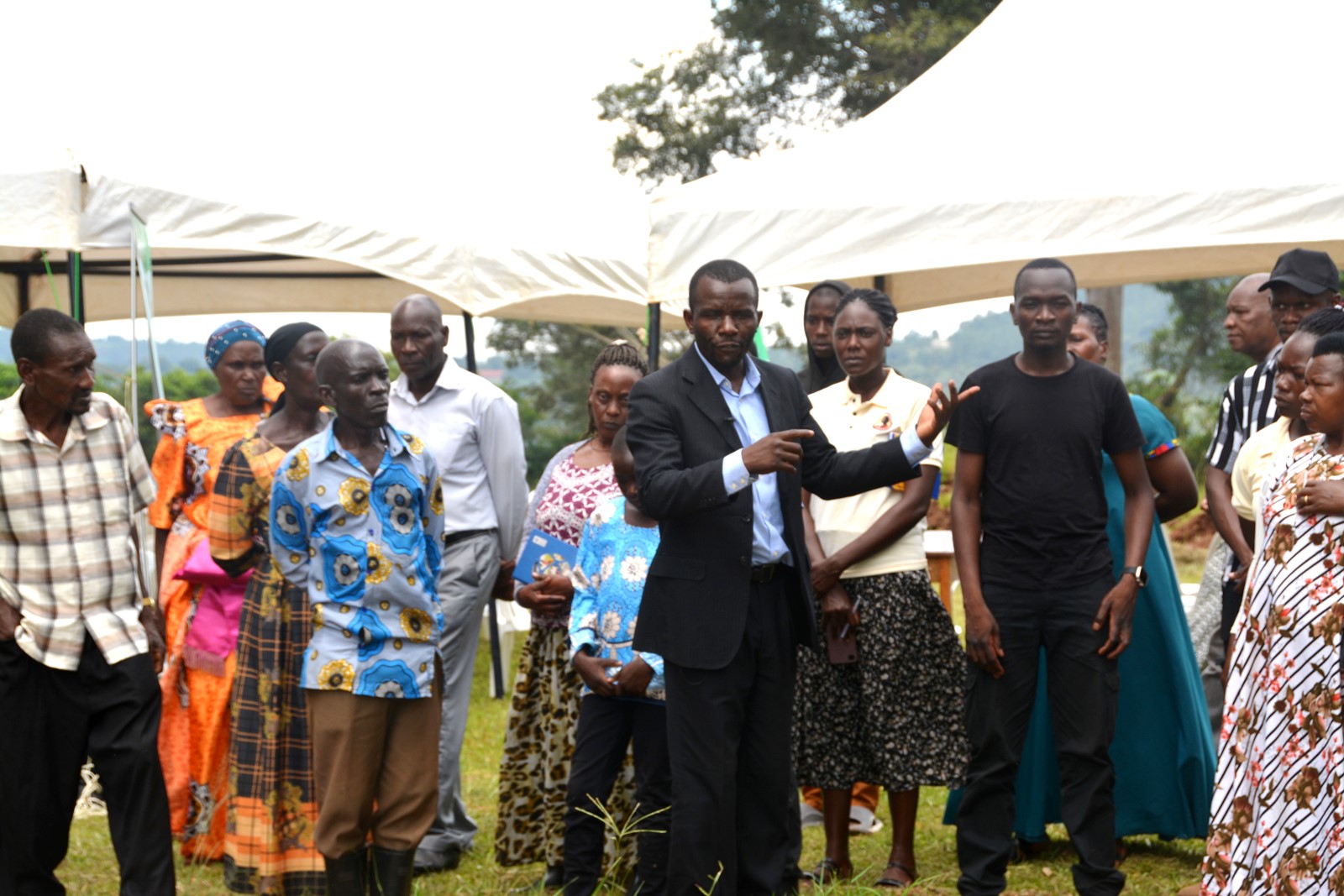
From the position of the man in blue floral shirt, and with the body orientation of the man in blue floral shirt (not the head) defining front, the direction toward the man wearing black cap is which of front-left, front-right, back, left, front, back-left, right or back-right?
front-left

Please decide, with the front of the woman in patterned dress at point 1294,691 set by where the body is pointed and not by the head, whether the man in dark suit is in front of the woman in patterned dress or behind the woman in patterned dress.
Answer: in front

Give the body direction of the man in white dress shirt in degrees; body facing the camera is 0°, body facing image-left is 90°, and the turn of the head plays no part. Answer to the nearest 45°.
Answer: approximately 45°

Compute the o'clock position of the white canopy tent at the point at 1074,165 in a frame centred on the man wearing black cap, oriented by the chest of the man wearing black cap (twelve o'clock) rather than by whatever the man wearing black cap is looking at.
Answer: The white canopy tent is roughly at 3 o'clock from the man wearing black cap.

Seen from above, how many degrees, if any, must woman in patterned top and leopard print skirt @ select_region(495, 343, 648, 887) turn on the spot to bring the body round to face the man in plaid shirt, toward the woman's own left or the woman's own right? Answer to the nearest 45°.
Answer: approximately 45° to the woman's own right

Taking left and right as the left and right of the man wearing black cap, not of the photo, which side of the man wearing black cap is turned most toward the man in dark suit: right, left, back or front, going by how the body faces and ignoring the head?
front

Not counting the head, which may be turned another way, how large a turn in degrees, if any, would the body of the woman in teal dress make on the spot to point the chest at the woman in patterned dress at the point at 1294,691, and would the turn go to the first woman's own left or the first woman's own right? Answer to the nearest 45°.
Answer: approximately 45° to the first woman's own left

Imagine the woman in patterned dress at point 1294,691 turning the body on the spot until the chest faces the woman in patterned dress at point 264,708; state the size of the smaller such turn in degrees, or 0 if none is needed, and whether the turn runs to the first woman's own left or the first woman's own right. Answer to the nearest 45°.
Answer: approximately 45° to the first woman's own right

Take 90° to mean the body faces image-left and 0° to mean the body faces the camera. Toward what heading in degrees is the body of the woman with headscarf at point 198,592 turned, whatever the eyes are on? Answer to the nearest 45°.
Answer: approximately 315°

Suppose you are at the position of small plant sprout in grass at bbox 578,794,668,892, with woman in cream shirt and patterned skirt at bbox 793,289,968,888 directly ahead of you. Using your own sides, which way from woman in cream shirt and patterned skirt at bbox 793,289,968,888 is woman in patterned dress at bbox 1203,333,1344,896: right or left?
right

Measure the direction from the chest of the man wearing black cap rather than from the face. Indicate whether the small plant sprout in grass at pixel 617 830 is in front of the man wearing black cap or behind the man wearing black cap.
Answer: in front
